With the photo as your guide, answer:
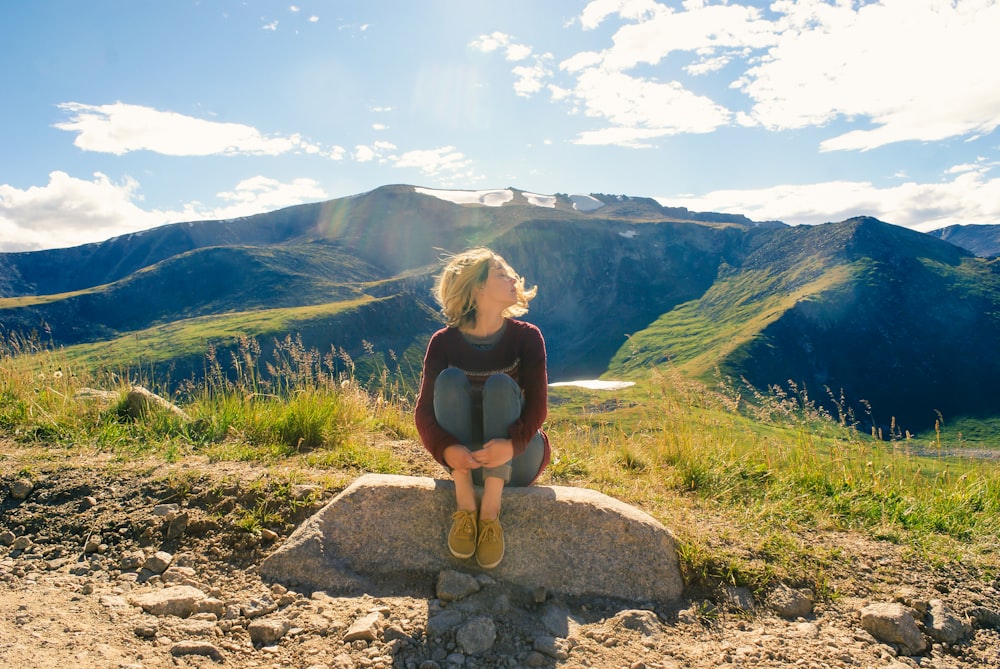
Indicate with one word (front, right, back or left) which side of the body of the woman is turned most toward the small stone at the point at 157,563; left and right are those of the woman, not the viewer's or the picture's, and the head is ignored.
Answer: right

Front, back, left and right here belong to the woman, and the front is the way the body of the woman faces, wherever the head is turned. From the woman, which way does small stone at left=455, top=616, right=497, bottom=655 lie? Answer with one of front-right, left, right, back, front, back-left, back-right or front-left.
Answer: front

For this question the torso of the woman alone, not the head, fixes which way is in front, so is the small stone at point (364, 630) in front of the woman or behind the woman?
in front

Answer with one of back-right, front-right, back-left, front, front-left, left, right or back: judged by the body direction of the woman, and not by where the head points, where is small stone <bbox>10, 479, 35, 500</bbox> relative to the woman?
right

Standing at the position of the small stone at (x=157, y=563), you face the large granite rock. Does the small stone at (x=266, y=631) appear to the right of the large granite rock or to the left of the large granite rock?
right

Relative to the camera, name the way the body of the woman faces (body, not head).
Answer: toward the camera

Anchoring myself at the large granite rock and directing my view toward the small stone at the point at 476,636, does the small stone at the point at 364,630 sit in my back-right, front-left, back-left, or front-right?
front-right
